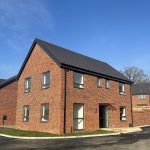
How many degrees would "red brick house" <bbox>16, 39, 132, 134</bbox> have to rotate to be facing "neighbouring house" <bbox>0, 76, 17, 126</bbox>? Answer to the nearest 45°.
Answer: approximately 180°
